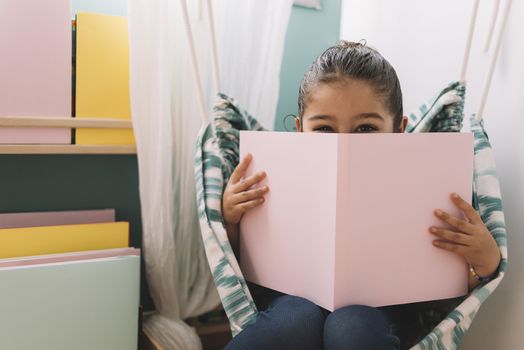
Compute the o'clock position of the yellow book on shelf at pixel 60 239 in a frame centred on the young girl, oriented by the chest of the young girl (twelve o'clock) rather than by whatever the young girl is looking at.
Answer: The yellow book on shelf is roughly at 3 o'clock from the young girl.

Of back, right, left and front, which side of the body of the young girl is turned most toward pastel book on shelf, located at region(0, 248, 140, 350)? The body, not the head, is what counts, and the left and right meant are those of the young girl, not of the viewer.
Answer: right

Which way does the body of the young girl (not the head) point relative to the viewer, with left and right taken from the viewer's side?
facing the viewer

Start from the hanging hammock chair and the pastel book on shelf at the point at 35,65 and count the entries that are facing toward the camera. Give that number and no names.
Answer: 2

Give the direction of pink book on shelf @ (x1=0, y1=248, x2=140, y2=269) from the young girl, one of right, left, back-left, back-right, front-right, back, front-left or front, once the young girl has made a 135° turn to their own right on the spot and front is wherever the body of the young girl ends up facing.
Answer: front-left

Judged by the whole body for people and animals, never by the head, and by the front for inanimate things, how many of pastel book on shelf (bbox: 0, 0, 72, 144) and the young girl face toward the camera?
2

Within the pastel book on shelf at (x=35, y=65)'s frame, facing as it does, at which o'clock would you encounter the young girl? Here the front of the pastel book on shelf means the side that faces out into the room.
The young girl is roughly at 10 o'clock from the pastel book on shelf.

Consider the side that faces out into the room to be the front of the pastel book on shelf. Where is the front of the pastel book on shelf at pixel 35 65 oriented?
toward the camera

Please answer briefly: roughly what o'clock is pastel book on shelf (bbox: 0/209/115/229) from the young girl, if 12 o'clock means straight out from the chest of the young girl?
The pastel book on shelf is roughly at 3 o'clock from the young girl.

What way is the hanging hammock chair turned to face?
toward the camera
